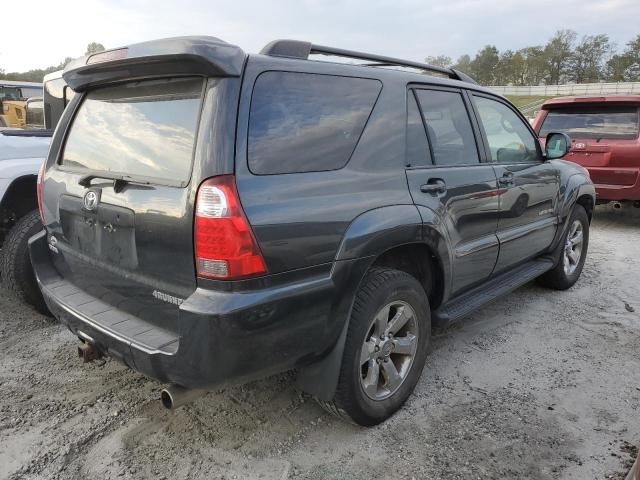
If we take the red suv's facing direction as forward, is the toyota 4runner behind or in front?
behind

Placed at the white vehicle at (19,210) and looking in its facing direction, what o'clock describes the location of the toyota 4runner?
The toyota 4runner is roughly at 4 o'clock from the white vehicle.

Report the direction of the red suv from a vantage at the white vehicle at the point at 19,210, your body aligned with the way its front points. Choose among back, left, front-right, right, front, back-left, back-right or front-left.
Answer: front-right

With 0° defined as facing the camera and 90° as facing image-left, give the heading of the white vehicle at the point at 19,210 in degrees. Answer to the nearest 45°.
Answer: approximately 225°

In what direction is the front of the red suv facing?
away from the camera

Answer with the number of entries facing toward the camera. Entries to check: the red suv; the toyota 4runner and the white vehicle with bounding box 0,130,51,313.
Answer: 0

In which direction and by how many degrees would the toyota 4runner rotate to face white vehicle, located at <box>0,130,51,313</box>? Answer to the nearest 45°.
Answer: approximately 90° to its left

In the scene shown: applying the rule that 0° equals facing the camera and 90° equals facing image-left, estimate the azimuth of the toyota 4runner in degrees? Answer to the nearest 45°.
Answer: approximately 225°

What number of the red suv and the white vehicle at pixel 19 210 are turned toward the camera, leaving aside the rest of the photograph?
0

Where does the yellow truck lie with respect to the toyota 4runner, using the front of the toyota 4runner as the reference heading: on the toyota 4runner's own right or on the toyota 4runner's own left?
on the toyota 4runner's own left

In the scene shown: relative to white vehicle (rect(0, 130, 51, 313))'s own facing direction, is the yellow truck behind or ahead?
ahead

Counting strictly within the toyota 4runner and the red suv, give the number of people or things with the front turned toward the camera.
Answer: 0

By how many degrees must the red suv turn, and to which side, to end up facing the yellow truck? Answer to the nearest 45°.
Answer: approximately 90° to its left

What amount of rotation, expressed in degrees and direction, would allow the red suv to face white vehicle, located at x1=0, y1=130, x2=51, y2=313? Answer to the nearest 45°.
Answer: approximately 135° to its left

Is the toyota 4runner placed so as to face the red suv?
yes
